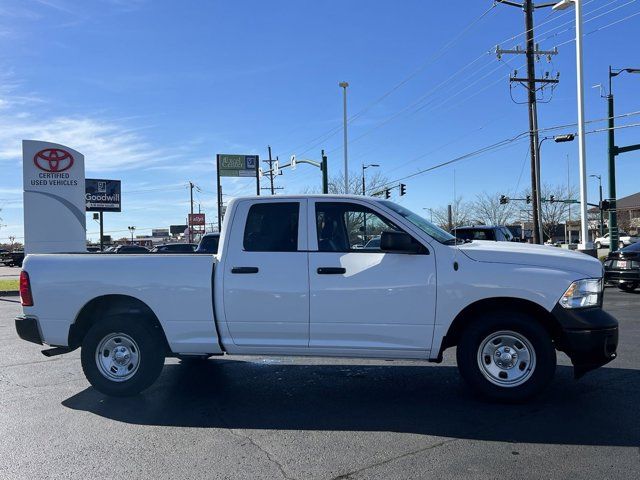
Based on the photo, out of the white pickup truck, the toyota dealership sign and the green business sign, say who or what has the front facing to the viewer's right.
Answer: the white pickup truck

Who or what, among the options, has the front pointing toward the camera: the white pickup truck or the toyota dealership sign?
the toyota dealership sign

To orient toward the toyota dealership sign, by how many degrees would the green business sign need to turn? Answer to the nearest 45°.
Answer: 0° — it already faces it

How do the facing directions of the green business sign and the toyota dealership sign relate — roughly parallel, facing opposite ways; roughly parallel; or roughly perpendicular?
roughly parallel

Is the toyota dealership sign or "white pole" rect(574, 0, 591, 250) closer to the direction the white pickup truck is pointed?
the white pole

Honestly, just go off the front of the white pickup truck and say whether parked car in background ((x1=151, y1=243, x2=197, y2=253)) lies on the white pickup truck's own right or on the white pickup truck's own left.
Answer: on the white pickup truck's own left

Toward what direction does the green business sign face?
toward the camera

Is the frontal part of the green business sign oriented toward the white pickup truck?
yes

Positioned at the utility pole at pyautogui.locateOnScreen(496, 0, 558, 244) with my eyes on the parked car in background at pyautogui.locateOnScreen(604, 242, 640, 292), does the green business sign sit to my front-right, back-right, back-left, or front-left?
back-right

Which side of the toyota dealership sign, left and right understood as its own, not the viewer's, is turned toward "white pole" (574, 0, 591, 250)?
left

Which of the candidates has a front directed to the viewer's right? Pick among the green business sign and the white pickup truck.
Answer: the white pickup truck

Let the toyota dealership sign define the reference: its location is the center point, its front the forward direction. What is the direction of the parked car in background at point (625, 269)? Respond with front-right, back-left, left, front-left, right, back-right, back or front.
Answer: front-left

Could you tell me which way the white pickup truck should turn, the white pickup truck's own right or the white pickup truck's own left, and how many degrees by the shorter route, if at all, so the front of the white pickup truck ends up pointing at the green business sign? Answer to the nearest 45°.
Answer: approximately 90° to the white pickup truck's own left

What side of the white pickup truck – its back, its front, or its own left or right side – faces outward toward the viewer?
right

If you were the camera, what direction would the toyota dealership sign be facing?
facing the viewer
